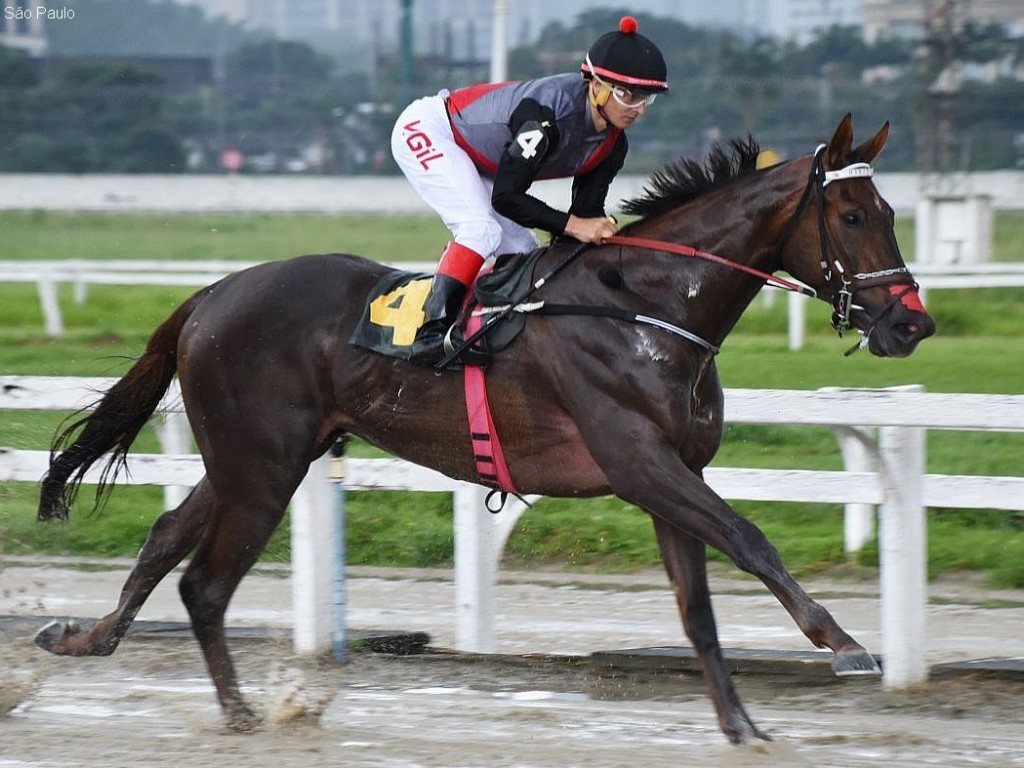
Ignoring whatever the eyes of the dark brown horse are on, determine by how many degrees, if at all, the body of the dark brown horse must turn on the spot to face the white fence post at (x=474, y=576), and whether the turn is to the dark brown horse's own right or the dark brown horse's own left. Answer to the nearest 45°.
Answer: approximately 90° to the dark brown horse's own left

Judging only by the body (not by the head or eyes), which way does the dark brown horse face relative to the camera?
to the viewer's right

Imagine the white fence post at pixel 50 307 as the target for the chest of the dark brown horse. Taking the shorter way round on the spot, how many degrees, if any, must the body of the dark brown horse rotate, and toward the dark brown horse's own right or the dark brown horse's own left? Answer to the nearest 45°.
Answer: approximately 135° to the dark brown horse's own left

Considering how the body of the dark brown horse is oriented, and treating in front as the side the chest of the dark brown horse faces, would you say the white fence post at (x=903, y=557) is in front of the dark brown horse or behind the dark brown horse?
in front

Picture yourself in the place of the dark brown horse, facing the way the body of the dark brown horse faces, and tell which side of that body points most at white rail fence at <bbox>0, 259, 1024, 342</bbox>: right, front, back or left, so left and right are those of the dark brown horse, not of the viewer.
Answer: left

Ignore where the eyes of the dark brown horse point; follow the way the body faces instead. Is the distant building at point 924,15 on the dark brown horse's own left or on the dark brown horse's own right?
on the dark brown horse's own left

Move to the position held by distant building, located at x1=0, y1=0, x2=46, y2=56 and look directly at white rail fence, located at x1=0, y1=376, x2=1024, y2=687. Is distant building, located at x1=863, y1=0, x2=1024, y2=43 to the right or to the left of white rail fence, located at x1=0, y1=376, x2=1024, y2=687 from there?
left

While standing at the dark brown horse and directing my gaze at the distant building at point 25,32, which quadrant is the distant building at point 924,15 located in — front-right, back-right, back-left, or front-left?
front-right

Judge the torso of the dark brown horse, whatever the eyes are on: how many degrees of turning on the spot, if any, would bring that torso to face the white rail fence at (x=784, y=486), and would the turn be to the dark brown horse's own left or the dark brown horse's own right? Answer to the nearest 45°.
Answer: approximately 45° to the dark brown horse's own left

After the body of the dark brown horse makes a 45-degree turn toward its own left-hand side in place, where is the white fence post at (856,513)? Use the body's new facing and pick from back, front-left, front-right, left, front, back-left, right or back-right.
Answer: front
